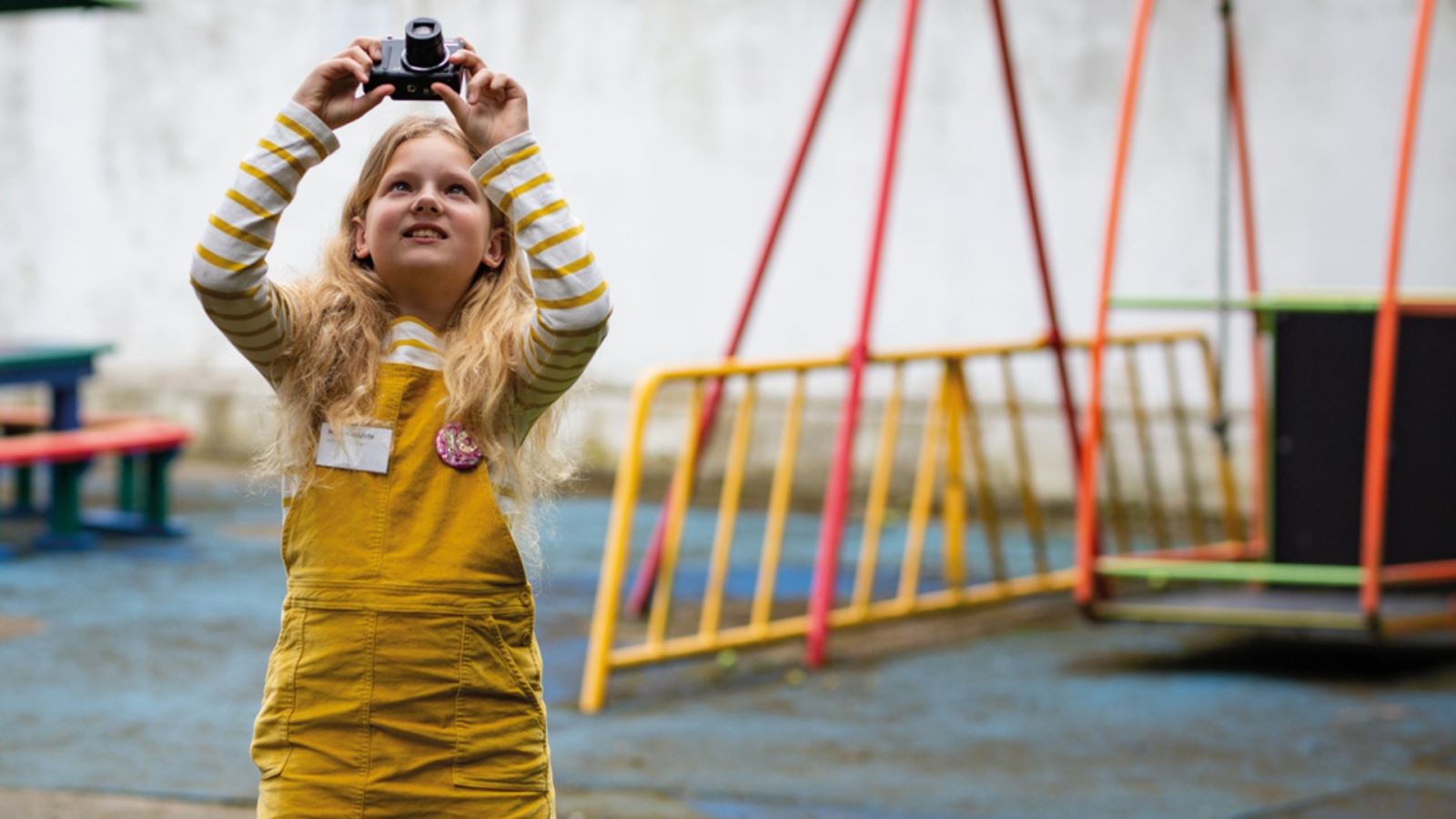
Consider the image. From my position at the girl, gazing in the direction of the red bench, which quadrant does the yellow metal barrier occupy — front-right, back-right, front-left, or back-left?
front-right

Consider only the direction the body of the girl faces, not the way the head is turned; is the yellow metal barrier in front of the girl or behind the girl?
behind

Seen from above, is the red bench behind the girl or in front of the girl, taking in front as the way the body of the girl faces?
behind

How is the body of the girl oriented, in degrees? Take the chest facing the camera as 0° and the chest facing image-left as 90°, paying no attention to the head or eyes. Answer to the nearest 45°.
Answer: approximately 0°
